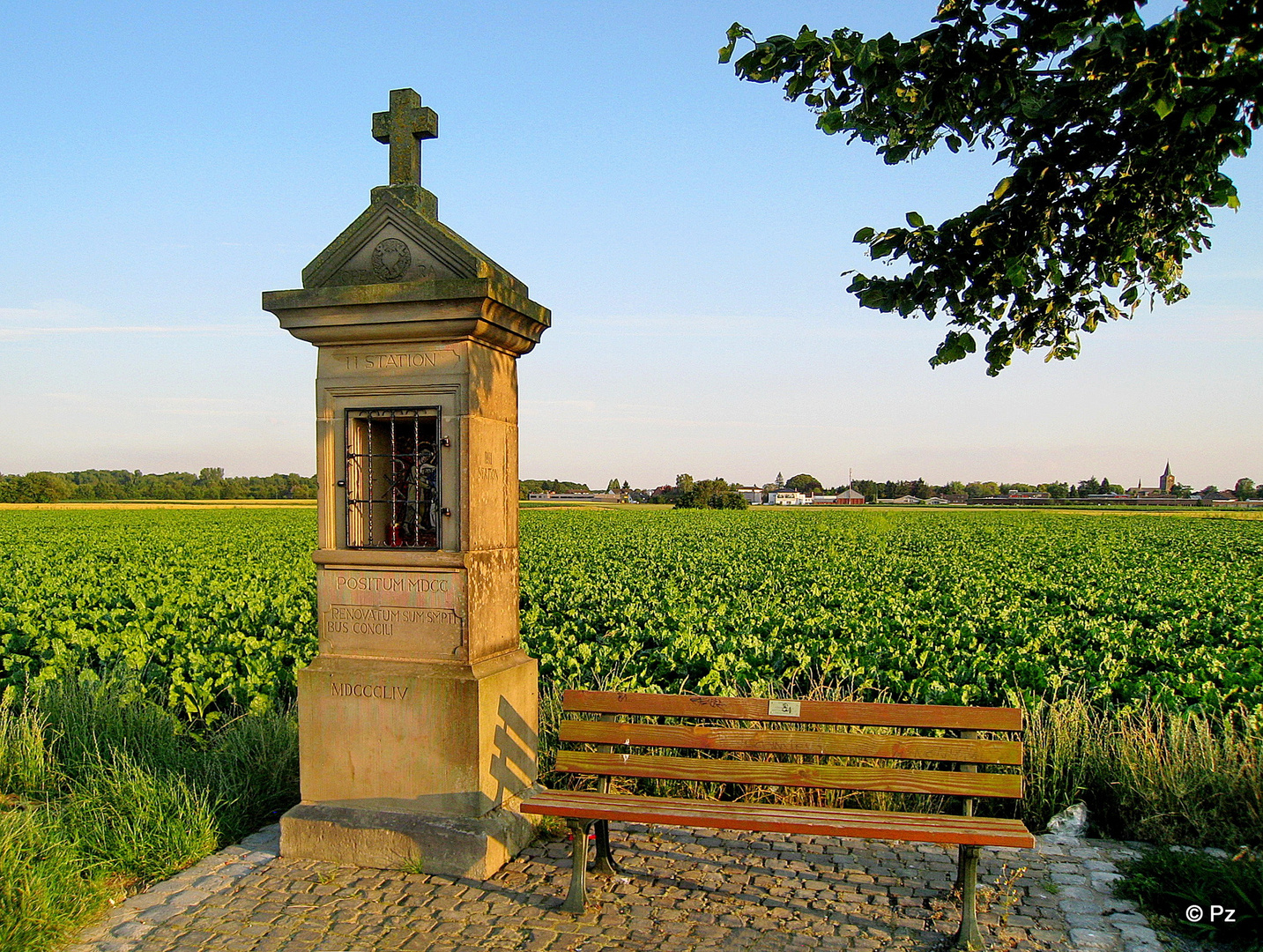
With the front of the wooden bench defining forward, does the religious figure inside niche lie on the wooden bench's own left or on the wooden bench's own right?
on the wooden bench's own right

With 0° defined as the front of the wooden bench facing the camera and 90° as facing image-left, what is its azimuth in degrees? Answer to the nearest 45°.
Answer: approximately 0°

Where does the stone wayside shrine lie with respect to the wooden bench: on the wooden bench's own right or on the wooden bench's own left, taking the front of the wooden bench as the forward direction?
on the wooden bench's own right
